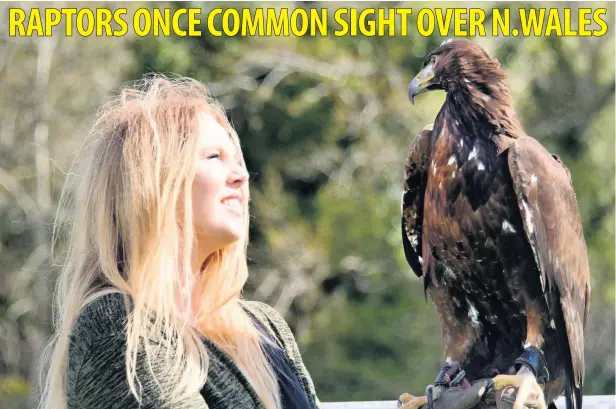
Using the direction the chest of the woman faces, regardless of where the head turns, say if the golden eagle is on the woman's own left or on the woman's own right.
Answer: on the woman's own left

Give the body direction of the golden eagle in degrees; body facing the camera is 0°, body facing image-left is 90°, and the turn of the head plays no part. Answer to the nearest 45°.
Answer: approximately 45°

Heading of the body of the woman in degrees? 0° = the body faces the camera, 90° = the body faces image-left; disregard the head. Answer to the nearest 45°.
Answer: approximately 315°

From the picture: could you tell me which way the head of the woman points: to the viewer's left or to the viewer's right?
to the viewer's right
